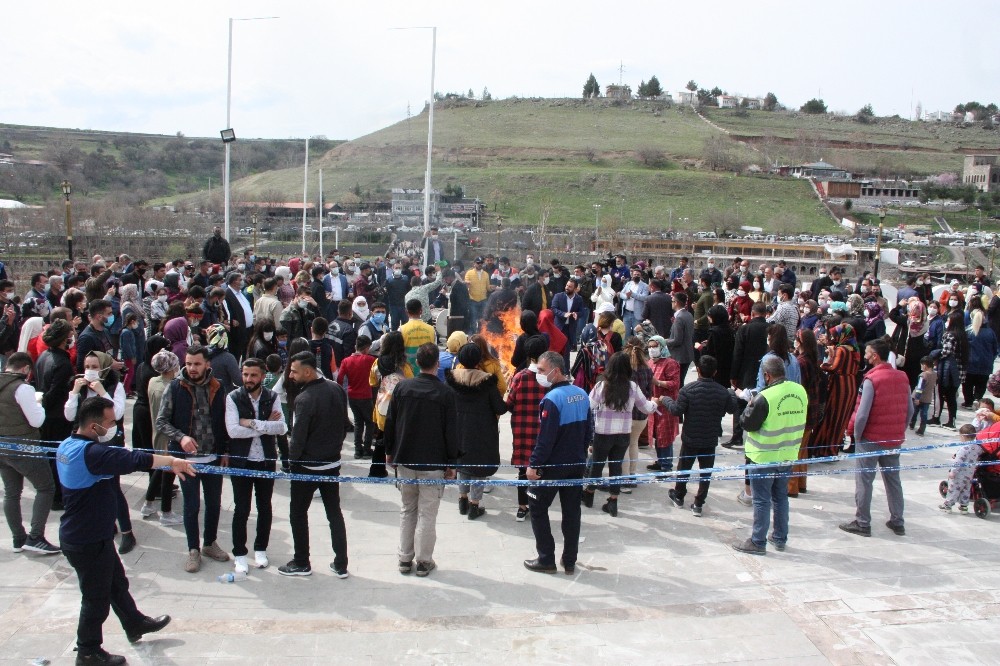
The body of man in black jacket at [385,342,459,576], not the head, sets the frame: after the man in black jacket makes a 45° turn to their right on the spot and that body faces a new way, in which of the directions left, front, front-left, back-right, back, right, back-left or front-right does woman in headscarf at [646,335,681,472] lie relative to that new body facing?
front

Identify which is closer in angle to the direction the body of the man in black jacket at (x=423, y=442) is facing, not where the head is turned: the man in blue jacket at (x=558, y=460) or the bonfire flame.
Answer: the bonfire flame

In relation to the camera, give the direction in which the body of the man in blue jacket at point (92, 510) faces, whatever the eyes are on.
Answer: to the viewer's right

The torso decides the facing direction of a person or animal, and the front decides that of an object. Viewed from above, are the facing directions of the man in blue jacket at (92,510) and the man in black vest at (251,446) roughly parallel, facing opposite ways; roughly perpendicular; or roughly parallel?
roughly perpendicular

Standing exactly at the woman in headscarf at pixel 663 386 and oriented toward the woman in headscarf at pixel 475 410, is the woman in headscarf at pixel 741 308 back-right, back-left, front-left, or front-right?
back-right

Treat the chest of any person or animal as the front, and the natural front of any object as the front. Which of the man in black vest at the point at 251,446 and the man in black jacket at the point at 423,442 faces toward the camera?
the man in black vest at the point at 251,446

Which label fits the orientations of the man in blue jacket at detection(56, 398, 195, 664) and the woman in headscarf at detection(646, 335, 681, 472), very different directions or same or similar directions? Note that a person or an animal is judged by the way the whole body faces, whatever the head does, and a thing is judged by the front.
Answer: very different directions

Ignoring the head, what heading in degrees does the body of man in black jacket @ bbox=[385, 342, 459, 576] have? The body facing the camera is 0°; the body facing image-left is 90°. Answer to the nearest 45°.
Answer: approximately 180°

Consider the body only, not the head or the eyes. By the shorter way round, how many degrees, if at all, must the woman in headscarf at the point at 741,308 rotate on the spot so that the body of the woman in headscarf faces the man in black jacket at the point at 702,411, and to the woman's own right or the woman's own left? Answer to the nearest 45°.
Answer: approximately 45° to the woman's own left

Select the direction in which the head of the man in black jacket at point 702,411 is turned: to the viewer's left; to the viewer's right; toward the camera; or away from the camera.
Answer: away from the camera

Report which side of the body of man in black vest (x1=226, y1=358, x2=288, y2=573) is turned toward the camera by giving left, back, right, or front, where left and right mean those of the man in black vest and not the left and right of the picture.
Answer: front

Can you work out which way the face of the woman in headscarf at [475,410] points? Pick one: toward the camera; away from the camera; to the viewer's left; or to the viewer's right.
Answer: away from the camera

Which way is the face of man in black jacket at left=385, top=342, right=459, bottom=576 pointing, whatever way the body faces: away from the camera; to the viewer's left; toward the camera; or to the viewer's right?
away from the camera
